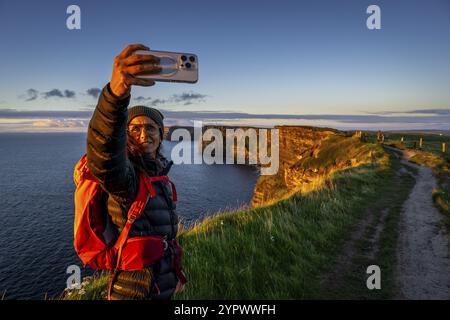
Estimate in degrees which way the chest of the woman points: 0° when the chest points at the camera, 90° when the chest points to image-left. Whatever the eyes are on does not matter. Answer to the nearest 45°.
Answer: approximately 315°
